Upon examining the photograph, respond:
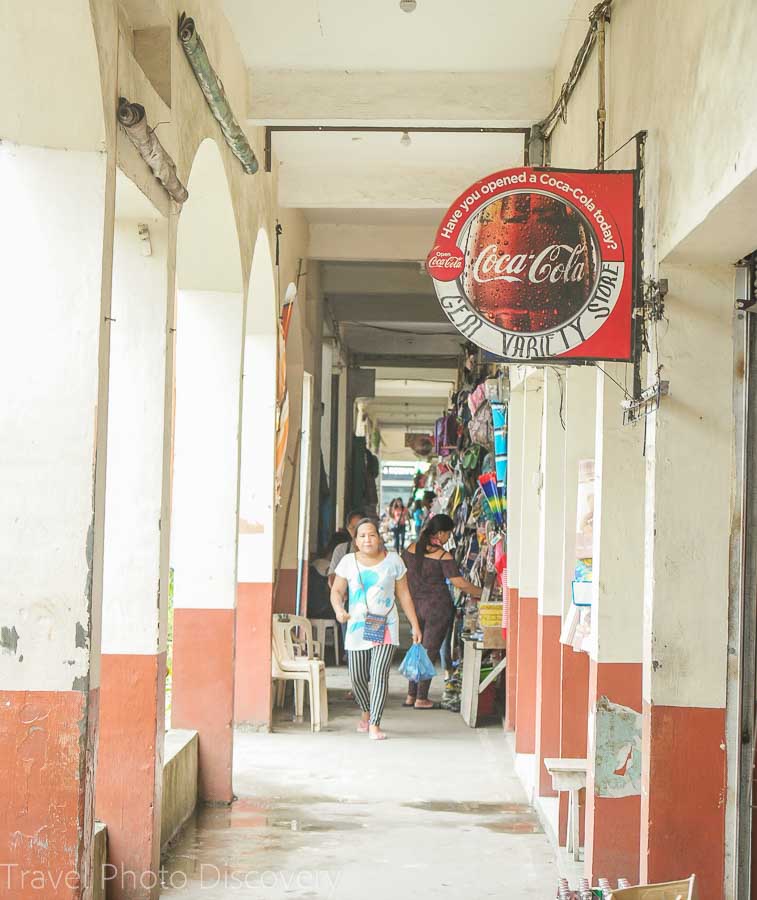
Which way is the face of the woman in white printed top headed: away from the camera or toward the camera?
toward the camera

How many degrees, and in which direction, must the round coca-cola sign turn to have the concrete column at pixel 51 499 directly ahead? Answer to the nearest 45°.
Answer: approximately 90° to its right

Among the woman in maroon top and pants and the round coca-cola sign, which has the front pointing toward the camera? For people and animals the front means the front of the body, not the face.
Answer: the round coca-cola sign

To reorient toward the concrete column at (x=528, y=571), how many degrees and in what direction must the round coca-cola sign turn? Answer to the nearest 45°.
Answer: approximately 180°

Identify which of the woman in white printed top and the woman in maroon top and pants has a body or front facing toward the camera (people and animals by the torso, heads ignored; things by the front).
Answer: the woman in white printed top

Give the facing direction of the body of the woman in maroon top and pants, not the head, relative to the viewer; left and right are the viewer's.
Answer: facing away from the viewer and to the right of the viewer

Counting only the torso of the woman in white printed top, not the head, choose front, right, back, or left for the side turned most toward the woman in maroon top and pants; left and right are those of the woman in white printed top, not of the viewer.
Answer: back

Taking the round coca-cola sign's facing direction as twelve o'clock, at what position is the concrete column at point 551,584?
The concrete column is roughly at 6 o'clock from the round coca-cola sign.

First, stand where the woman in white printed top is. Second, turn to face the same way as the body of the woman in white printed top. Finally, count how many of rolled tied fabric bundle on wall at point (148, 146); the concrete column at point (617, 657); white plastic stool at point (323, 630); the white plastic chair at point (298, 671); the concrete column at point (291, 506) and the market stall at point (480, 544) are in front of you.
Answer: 2

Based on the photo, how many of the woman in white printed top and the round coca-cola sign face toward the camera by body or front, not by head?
2

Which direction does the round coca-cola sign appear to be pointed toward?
toward the camera

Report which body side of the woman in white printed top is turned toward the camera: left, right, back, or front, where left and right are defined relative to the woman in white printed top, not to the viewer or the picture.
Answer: front

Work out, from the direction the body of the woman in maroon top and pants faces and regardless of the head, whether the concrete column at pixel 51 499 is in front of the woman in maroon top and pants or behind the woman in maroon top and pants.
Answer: behind

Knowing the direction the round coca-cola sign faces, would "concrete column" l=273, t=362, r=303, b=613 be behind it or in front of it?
behind
